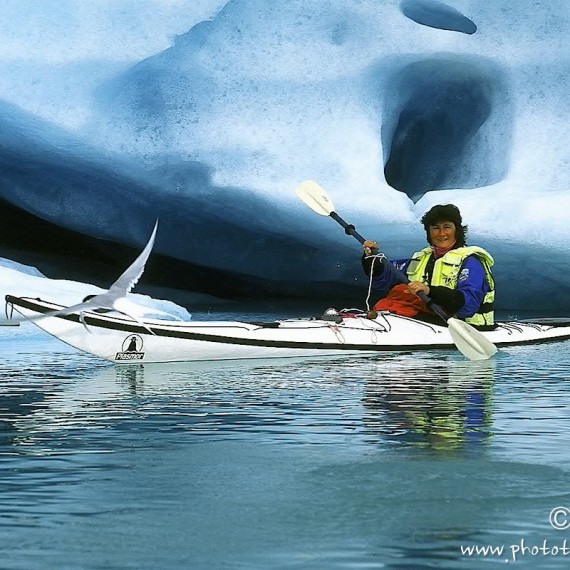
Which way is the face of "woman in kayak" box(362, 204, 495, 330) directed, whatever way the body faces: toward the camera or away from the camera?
toward the camera

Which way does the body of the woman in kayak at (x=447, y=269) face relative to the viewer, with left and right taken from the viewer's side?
facing the viewer and to the left of the viewer

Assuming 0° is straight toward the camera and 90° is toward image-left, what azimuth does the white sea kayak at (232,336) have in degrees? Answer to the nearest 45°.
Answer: approximately 90°
